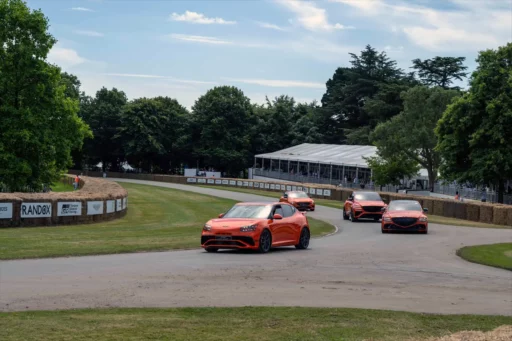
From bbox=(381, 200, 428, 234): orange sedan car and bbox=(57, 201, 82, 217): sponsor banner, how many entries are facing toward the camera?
2

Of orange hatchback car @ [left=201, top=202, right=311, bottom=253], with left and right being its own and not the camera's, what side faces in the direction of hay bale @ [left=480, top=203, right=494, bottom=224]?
back

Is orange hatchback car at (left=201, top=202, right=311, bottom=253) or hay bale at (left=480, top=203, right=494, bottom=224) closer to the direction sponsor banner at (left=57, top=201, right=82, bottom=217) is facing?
the orange hatchback car

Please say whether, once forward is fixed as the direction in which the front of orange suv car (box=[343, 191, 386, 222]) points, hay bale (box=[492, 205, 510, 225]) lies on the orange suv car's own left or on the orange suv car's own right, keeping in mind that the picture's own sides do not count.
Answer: on the orange suv car's own left

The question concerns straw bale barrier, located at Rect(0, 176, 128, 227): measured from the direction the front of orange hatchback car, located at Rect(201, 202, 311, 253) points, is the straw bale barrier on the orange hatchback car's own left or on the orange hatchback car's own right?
on the orange hatchback car's own right

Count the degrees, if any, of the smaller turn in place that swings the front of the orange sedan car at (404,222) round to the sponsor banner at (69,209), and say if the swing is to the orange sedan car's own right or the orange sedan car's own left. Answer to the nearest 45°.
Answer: approximately 90° to the orange sedan car's own right

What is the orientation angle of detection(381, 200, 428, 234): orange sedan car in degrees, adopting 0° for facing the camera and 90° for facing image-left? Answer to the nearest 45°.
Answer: approximately 0°

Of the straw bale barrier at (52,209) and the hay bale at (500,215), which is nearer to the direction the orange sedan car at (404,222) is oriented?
the straw bale barrier

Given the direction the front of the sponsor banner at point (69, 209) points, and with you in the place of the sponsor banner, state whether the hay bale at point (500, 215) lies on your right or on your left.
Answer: on your left
